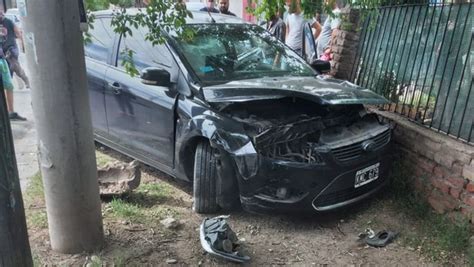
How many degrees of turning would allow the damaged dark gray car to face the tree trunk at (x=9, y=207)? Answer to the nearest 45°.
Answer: approximately 90° to its right

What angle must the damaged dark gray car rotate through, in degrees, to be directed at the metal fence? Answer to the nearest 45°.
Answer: approximately 45° to its left

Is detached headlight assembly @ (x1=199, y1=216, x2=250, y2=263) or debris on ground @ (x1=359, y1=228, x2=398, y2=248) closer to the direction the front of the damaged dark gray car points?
the debris on ground

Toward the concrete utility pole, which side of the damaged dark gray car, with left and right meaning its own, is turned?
right

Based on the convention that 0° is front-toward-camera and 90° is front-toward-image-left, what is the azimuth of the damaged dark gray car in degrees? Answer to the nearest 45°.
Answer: approximately 315°

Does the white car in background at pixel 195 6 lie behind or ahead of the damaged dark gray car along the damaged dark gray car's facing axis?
behind

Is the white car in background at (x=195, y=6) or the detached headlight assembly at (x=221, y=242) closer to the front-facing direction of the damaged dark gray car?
the detached headlight assembly

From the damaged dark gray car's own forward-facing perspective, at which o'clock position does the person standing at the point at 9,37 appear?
The person standing is roughly at 6 o'clock from the damaged dark gray car.
